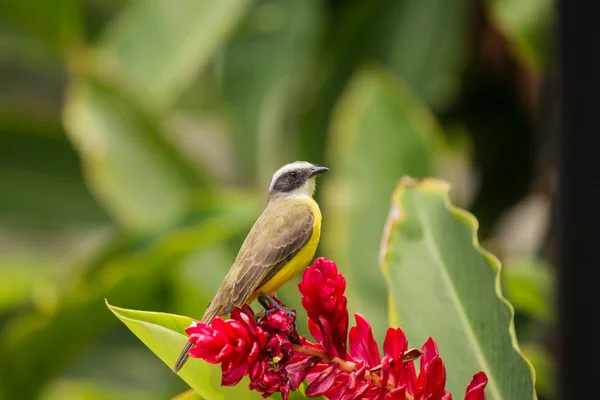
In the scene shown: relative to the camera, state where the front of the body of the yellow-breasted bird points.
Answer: to the viewer's right

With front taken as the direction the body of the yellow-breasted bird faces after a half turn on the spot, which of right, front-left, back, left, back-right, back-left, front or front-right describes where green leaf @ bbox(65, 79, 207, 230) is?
right

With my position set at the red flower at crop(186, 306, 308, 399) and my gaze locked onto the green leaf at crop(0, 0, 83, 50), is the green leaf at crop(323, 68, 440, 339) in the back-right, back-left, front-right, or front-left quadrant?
front-right

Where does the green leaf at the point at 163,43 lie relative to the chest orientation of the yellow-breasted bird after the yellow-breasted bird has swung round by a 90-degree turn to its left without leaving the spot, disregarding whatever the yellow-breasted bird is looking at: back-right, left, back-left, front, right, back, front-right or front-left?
front
